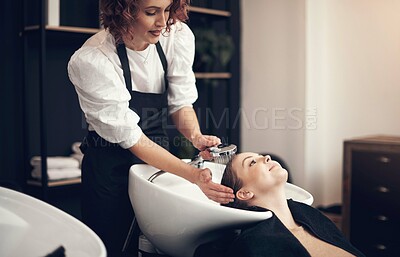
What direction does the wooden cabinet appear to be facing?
toward the camera

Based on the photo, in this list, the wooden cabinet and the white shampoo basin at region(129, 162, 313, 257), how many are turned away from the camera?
0

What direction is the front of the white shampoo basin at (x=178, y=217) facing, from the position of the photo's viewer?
facing the viewer and to the right of the viewer

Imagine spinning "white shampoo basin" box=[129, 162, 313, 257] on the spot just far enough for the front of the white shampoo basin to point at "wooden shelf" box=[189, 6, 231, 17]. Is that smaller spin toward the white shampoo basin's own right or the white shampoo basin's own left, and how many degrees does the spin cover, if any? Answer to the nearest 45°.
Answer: approximately 135° to the white shampoo basin's own left

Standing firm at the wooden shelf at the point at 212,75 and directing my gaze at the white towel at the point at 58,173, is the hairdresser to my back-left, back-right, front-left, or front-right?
front-left

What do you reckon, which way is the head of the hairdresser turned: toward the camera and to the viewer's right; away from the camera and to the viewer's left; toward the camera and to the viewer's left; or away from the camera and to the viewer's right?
toward the camera and to the viewer's right

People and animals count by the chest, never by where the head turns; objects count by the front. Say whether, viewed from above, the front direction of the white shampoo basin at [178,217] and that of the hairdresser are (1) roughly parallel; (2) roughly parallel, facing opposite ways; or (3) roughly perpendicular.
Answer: roughly parallel

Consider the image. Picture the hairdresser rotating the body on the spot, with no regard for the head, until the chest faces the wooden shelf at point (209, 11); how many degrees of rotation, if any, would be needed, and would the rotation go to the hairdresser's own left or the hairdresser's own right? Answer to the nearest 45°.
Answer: approximately 135° to the hairdresser's own left

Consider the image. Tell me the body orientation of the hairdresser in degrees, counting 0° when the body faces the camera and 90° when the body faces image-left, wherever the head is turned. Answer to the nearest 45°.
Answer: approximately 315°

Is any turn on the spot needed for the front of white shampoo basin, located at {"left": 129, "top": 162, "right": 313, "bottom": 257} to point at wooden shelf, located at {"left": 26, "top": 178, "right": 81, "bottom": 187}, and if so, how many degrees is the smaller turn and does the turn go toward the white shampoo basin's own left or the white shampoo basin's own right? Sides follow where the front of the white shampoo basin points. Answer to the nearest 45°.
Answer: approximately 180°

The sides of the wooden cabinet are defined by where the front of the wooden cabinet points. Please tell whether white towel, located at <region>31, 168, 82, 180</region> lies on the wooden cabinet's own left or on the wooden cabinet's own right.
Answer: on the wooden cabinet's own right
